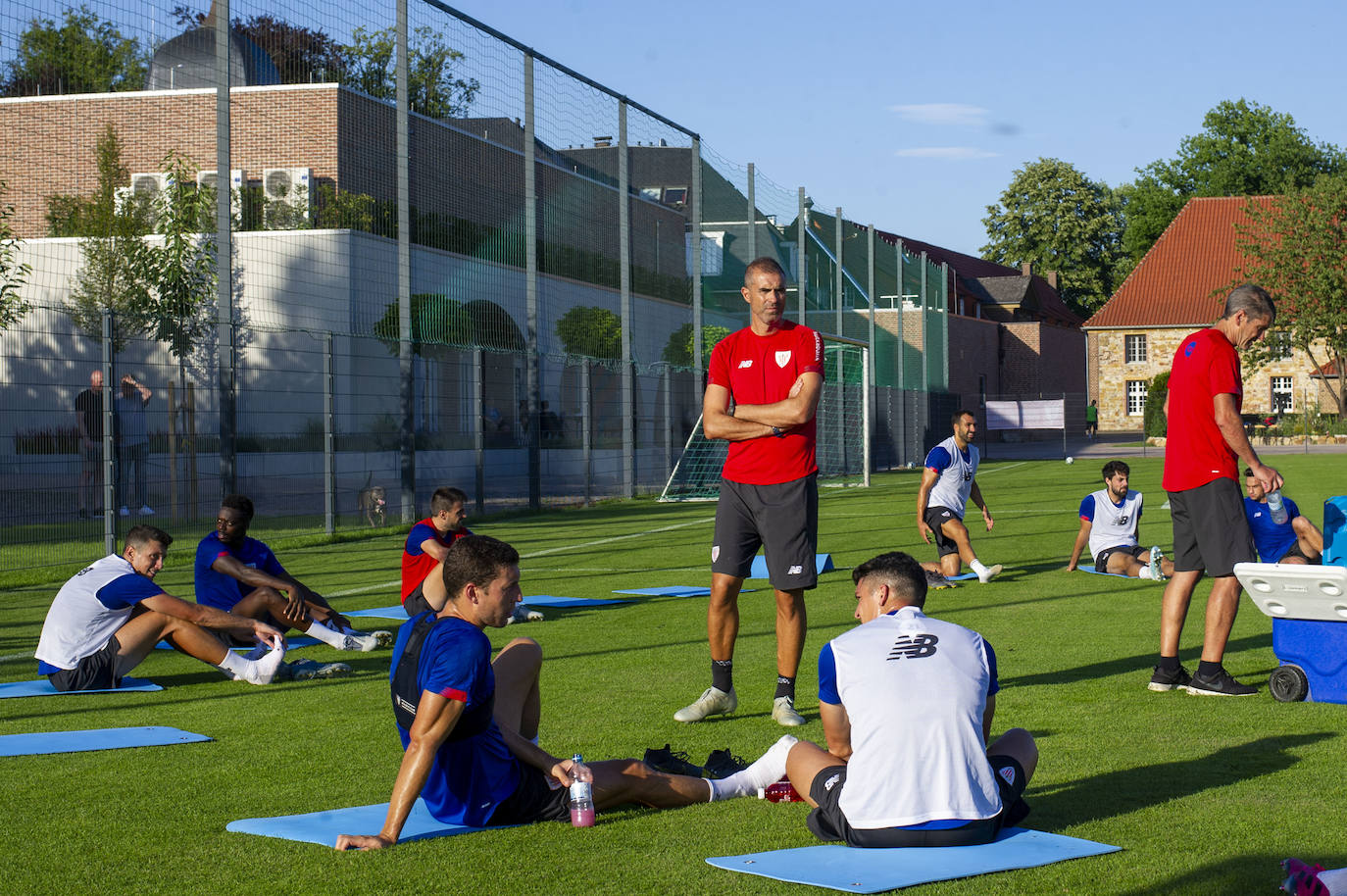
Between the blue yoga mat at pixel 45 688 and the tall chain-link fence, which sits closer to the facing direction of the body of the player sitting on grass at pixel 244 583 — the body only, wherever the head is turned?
the blue yoga mat

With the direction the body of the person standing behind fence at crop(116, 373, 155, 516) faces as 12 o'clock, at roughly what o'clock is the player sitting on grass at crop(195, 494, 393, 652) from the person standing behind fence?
The player sitting on grass is roughly at 12 o'clock from the person standing behind fence.

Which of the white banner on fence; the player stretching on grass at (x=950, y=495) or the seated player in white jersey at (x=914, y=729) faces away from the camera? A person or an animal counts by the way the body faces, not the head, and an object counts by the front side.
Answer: the seated player in white jersey

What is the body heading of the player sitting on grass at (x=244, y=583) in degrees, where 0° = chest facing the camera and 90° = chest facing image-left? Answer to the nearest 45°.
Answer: approximately 315°

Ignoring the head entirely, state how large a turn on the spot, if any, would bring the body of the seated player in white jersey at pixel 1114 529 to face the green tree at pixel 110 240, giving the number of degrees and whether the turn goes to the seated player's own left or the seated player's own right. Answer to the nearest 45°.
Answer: approximately 135° to the seated player's own right

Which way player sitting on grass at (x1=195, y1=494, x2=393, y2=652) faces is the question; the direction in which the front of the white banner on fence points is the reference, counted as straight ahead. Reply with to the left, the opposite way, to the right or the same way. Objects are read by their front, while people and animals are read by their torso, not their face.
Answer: to the left

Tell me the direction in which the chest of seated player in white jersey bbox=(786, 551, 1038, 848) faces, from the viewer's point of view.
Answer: away from the camera

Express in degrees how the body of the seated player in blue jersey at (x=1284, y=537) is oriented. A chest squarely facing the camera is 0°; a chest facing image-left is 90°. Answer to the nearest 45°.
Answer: approximately 315°

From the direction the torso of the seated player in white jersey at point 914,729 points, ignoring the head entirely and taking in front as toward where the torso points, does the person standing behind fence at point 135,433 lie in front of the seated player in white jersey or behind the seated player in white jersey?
in front

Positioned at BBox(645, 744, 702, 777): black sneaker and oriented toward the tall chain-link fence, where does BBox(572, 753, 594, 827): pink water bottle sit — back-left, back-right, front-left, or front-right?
back-left

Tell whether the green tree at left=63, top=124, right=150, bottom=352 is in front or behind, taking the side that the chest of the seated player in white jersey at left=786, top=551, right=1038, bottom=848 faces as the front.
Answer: in front

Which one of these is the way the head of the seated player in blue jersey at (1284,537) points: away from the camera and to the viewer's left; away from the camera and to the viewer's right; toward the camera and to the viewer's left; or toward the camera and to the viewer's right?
toward the camera and to the viewer's left

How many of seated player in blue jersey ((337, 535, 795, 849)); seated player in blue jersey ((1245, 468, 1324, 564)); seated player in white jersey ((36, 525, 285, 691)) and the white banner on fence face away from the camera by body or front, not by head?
0

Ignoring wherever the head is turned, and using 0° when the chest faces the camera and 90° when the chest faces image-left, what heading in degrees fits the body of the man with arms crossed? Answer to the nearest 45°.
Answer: approximately 0°

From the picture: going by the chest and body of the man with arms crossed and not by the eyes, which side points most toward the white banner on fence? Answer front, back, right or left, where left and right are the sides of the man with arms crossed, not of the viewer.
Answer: back

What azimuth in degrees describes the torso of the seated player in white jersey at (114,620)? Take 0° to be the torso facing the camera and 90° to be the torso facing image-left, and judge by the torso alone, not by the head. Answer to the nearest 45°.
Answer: approximately 270°

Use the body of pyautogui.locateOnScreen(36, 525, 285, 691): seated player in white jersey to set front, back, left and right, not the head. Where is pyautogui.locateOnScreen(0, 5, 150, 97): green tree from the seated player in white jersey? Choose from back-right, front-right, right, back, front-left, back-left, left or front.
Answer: left

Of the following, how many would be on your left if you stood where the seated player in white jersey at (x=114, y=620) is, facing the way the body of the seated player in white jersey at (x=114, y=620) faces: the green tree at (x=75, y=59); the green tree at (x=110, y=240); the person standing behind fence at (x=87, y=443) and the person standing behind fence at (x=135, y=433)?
4

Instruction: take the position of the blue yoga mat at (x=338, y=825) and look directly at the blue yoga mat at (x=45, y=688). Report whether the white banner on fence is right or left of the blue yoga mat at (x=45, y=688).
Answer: right

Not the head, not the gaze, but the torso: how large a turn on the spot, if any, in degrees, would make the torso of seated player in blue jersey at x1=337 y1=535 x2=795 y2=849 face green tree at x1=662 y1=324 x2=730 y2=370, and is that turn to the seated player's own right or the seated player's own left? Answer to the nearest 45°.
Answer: approximately 90° to the seated player's own left

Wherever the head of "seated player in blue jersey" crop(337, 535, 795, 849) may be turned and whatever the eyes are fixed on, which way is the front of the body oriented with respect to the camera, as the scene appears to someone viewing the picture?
to the viewer's right
